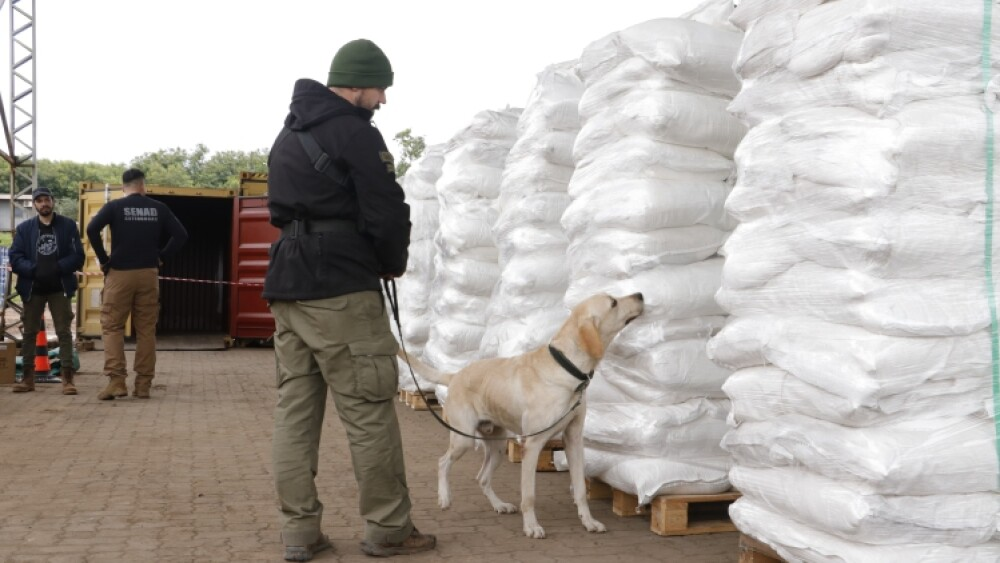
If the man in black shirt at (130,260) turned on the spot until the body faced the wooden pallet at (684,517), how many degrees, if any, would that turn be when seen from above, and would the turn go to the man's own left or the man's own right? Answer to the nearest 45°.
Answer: approximately 135° to the man's own right

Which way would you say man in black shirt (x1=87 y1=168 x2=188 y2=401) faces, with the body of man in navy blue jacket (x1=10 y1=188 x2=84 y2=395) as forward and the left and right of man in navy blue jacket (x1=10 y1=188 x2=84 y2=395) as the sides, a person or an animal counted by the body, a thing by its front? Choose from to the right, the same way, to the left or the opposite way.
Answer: the opposite way

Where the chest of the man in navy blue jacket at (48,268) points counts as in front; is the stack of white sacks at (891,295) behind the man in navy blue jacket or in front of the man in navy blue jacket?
in front

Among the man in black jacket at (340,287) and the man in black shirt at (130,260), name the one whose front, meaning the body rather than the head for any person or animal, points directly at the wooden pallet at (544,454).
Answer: the man in black jacket at (340,287)

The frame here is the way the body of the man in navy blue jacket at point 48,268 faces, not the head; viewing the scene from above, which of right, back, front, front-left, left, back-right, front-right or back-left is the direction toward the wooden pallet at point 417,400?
front-left

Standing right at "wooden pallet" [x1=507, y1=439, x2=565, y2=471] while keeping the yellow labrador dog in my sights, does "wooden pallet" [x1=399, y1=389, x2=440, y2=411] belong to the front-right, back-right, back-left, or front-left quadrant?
back-right

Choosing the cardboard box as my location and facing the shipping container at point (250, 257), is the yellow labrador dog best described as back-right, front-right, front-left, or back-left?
back-right

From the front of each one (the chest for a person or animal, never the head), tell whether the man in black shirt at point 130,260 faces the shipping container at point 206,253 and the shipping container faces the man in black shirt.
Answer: yes

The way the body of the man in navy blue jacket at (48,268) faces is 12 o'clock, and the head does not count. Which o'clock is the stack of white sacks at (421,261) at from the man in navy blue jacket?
The stack of white sacks is roughly at 10 o'clock from the man in navy blue jacket.

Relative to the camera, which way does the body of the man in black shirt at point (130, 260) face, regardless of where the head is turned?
away from the camera

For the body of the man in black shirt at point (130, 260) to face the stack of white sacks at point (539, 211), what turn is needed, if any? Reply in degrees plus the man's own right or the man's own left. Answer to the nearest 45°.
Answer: approximately 135° to the man's own right

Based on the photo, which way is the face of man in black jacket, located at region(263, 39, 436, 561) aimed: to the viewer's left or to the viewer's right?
to the viewer's right

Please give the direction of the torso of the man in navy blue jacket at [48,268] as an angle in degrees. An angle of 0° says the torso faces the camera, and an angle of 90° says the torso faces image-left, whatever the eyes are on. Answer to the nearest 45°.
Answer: approximately 0°
